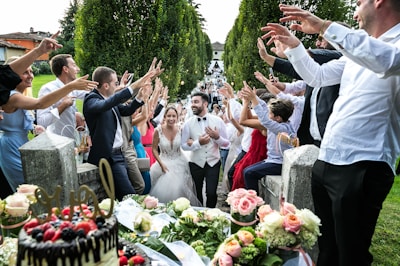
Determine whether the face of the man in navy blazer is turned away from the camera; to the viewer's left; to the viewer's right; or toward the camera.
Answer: to the viewer's right

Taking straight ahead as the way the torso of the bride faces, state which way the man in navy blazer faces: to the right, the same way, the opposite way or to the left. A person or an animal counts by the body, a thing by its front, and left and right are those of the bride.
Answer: to the left

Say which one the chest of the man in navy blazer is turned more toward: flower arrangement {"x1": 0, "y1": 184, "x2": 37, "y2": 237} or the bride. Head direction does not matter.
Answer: the bride

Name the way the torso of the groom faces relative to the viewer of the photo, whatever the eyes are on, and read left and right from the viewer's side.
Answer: facing the viewer

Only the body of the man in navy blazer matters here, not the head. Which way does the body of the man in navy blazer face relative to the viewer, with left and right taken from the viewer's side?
facing to the right of the viewer

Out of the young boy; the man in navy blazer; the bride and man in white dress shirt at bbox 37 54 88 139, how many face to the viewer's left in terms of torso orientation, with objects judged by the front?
1

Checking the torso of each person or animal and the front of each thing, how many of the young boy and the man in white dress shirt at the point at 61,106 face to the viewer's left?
1

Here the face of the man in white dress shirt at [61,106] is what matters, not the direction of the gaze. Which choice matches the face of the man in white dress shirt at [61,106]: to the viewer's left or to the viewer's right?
to the viewer's right

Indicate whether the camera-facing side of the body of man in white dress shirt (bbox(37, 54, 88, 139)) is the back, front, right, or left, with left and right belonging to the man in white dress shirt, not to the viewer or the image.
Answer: right

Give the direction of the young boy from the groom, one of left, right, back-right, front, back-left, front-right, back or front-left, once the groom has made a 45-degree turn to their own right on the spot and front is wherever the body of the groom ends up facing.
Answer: left

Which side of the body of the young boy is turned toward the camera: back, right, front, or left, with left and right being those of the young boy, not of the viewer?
left

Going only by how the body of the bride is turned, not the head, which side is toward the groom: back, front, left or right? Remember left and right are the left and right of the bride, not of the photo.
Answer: left

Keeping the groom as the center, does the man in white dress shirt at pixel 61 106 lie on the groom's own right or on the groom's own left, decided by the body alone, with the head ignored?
on the groom's own right
